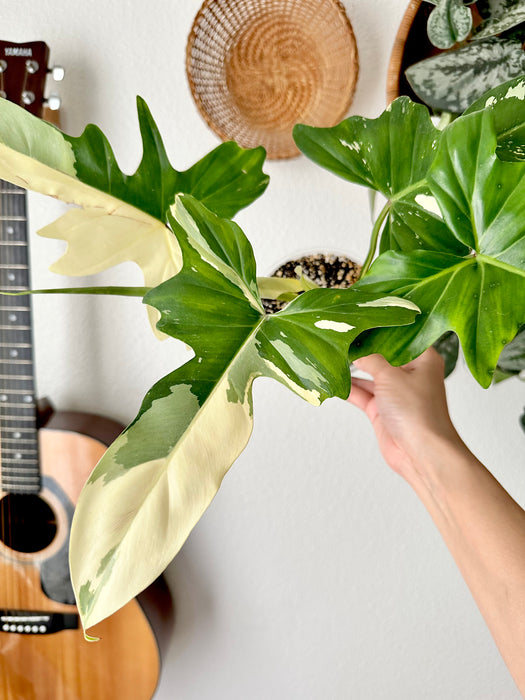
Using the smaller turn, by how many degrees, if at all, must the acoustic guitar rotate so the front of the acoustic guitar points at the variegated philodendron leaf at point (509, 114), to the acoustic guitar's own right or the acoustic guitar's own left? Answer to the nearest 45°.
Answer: approximately 45° to the acoustic guitar's own left

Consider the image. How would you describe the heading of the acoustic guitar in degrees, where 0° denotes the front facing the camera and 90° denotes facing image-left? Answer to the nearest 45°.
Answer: approximately 0°

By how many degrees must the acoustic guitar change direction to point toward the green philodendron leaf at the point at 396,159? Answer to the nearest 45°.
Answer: approximately 45° to its left

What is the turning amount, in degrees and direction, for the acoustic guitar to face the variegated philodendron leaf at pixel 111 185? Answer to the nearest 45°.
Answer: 0° — it already faces it

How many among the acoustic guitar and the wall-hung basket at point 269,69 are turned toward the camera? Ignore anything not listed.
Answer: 2
